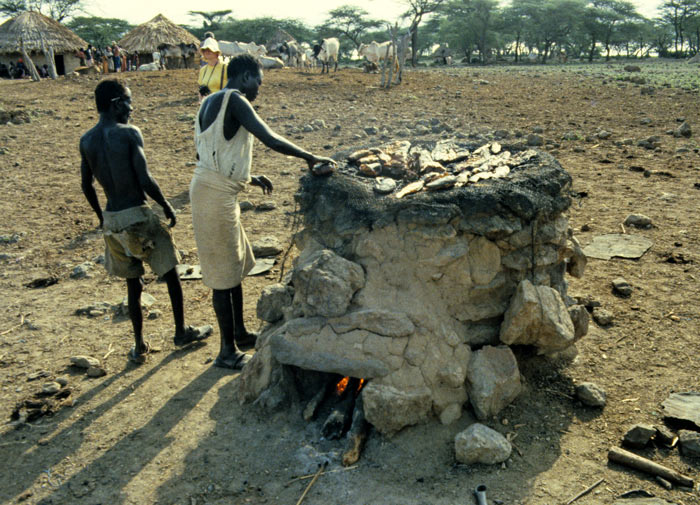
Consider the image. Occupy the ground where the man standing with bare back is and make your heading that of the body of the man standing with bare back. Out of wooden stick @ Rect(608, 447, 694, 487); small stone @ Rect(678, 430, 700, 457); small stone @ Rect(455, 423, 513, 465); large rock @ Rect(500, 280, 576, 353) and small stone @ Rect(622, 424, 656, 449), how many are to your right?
5

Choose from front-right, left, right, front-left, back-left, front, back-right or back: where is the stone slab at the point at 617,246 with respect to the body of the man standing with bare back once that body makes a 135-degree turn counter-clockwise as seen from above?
back

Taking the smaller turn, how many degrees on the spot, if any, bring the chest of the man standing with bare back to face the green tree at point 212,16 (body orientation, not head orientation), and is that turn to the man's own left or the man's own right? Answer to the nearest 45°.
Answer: approximately 45° to the man's own left

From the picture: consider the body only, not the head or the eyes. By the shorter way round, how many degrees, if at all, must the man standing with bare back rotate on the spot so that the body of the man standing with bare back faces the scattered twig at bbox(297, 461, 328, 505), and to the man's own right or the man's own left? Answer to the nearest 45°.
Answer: approximately 90° to the man's own right

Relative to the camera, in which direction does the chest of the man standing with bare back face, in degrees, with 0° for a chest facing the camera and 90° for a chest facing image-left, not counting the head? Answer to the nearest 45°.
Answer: approximately 225°

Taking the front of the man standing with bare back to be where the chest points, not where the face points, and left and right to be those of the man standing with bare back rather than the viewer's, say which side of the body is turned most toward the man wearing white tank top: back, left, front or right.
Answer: right

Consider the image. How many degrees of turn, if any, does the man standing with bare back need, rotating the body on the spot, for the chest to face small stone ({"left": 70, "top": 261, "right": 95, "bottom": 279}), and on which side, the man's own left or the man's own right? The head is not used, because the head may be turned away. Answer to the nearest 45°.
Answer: approximately 45° to the man's own left

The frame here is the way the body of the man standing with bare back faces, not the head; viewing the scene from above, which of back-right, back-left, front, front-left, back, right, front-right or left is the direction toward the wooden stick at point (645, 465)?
right

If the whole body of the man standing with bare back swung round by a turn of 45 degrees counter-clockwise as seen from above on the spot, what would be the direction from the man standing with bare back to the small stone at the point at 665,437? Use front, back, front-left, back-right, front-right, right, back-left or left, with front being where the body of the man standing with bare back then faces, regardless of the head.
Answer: back-right

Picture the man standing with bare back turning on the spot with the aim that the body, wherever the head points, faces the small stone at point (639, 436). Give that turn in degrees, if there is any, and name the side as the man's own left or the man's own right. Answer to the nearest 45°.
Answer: approximately 90° to the man's own right

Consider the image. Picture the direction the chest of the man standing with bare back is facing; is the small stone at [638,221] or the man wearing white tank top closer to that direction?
the small stone

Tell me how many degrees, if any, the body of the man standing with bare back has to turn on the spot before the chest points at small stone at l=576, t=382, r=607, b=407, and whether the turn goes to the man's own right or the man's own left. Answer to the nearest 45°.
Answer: approximately 90° to the man's own right

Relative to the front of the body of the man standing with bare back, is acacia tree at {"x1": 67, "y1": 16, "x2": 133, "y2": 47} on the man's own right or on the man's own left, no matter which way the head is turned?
on the man's own left

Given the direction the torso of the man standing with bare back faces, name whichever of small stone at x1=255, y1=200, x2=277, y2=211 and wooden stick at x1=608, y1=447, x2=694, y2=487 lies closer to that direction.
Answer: the small stone

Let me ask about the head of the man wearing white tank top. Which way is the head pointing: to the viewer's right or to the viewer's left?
to the viewer's right

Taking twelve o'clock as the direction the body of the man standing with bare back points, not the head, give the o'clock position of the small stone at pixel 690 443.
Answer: The small stone is roughly at 3 o'clock from the man standing with bare back.

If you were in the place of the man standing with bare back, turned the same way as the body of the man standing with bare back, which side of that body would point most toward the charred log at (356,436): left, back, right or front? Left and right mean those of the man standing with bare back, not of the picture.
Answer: right
